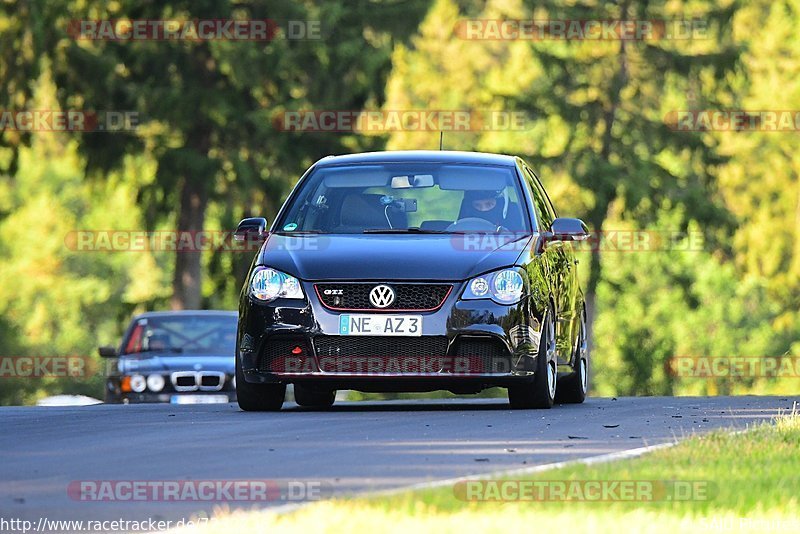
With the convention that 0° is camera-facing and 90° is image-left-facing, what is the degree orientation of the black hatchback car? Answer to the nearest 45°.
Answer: approximately 0°
